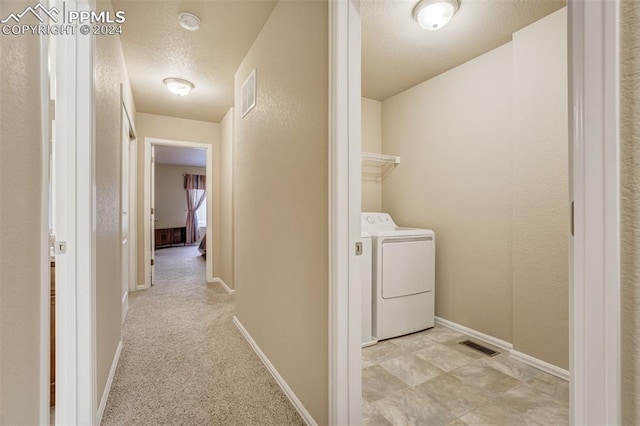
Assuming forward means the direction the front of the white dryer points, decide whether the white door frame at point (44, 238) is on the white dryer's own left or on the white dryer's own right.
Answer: on the white dryer's own right

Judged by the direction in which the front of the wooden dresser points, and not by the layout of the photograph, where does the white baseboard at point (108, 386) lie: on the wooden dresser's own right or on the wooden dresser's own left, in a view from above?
on the wooden dresser's own right

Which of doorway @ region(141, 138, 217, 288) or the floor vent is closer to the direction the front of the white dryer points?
the floor vent

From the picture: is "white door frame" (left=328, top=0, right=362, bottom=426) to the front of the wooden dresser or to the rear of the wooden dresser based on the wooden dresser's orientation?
to the front

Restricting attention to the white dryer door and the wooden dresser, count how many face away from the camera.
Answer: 0

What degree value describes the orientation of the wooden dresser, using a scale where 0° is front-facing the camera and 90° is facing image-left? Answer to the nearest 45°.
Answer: approximately 315°

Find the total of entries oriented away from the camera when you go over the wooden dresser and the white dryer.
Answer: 0

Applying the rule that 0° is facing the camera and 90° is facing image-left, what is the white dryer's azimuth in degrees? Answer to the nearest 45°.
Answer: approximately 315°

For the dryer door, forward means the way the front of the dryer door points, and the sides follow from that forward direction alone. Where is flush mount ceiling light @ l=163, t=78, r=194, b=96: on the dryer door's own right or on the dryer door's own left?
on the dryer door's own right

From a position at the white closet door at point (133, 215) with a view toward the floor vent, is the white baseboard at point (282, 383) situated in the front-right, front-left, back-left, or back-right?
front-right

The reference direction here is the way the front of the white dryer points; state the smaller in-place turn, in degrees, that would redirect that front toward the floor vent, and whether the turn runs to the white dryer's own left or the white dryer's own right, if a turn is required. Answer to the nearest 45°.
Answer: approximately 45° to the white dryer's own left

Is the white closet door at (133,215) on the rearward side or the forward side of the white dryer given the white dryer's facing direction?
on the rearward side

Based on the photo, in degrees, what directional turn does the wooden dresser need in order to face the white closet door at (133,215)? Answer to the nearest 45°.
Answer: approximately 45° to its right

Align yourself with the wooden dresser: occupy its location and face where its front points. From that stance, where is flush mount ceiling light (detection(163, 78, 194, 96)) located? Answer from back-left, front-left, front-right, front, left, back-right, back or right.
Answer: front-right
